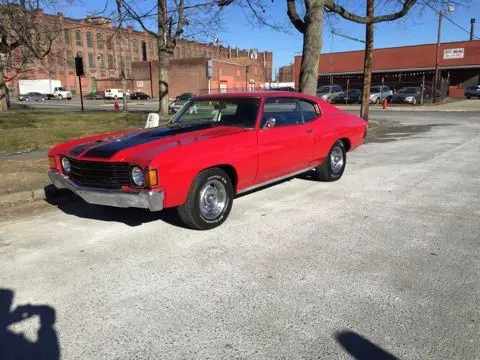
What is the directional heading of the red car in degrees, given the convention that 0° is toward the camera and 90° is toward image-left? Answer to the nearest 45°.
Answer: approximately 45°

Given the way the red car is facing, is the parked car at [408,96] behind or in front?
behind

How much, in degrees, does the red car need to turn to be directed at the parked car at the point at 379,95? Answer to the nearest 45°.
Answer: approximately 180°

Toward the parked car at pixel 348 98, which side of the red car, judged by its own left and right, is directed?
back

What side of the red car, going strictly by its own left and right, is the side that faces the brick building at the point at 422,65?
back

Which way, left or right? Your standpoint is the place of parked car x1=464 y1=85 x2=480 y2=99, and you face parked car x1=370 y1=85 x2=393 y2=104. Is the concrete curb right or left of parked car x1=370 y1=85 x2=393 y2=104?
left

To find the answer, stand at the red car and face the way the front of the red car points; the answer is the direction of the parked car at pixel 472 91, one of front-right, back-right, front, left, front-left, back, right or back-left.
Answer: back

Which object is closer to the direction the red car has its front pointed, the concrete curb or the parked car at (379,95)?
the concrete curb

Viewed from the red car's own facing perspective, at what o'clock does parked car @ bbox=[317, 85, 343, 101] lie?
The parked car is roughly at 5 o'clock from the red car.
